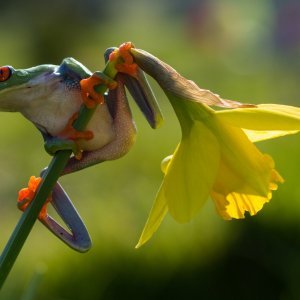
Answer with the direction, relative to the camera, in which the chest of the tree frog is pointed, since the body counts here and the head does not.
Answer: to the viewer's left
